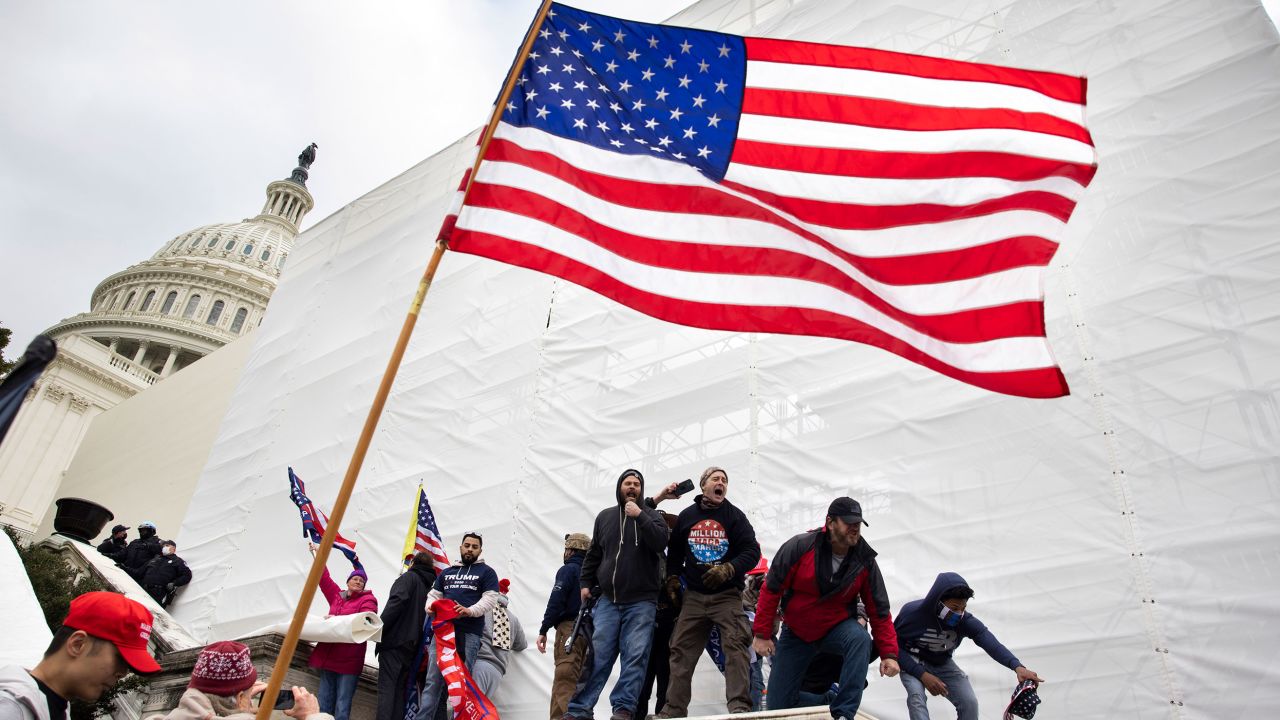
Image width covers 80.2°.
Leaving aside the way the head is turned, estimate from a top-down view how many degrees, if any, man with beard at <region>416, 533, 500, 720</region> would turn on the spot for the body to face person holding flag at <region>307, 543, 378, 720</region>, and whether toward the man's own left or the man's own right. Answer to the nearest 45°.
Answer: approximately 135° to the man's own right

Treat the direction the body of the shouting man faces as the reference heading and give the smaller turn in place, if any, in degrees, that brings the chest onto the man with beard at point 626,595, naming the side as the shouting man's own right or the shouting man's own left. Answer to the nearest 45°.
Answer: approximately 90° to the shouting man's own right

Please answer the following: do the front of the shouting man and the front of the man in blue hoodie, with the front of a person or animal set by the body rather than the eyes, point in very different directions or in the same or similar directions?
same or similar directions

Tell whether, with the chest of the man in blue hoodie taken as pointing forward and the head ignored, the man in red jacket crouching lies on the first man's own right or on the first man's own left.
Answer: on the first man's own right

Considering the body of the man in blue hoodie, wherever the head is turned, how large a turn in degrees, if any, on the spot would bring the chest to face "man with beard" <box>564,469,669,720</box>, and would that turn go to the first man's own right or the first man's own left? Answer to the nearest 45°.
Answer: approximately 135° to the first man's own right

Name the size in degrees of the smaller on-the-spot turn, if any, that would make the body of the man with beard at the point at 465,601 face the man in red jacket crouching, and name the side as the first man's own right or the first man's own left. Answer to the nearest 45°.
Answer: approximately 45° to the first man's own left

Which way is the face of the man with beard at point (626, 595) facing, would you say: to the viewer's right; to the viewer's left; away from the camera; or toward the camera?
toward the camera

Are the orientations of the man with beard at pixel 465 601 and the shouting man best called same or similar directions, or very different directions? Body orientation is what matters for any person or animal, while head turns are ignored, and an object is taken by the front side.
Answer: same or similar directions

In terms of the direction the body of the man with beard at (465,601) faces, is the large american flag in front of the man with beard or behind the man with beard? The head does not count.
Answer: in front

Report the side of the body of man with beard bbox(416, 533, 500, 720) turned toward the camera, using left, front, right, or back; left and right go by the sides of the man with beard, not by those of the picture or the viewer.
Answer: front

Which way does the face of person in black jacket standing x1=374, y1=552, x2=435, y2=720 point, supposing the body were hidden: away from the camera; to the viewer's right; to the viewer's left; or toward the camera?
away from the camera

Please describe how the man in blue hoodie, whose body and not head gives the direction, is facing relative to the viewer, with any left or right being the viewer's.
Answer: facing the viewer and to the right of the viewer

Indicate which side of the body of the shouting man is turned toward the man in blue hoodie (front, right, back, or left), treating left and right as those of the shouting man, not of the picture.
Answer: left

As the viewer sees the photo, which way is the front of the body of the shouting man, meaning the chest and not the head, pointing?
toward the camera

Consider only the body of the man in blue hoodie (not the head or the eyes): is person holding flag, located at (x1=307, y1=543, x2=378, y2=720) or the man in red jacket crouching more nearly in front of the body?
the man in red jacket crouching

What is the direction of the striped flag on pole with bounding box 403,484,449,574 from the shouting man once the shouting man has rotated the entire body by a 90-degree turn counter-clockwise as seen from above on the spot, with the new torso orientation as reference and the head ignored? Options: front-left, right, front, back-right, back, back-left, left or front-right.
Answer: back-left

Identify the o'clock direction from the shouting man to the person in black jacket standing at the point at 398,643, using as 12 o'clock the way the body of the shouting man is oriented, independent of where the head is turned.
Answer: The person in black jacket standing is roughly at 4 o'clock from the shouting man.
